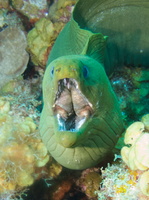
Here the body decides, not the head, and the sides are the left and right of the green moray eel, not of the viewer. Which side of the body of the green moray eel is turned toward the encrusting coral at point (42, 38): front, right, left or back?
back

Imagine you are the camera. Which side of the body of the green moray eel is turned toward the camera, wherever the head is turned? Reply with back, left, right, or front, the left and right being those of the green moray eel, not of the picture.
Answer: front

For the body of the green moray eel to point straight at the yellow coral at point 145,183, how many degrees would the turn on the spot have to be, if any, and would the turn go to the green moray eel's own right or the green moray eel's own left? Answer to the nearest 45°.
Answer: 0° — it already faces it

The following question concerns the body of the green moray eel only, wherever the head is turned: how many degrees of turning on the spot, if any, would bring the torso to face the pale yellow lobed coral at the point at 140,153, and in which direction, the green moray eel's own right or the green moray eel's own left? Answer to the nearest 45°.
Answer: approximately 45° to the green moray eel's own left

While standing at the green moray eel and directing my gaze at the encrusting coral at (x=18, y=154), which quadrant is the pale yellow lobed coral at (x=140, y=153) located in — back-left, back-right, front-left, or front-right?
back-left

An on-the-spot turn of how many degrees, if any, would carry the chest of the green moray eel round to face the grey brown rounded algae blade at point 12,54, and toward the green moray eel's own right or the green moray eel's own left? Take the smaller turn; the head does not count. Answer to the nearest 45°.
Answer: approximately 90° to the green moray eel's own right
